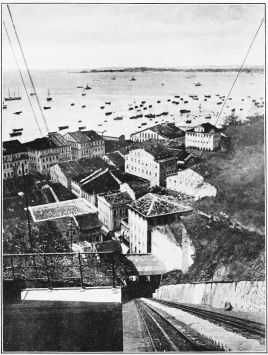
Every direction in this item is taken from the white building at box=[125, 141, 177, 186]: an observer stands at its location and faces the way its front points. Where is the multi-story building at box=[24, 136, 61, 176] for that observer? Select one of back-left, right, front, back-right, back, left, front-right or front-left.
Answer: front-right

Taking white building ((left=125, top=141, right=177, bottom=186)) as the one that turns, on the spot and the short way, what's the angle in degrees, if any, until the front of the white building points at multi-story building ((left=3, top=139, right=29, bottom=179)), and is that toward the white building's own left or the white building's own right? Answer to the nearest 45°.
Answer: approximately 45° to the white building's own right

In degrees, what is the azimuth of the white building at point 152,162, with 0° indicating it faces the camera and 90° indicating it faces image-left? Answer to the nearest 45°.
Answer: approximately 45°

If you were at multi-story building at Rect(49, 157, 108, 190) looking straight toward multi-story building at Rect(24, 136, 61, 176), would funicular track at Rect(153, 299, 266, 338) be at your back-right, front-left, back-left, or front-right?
back-left
